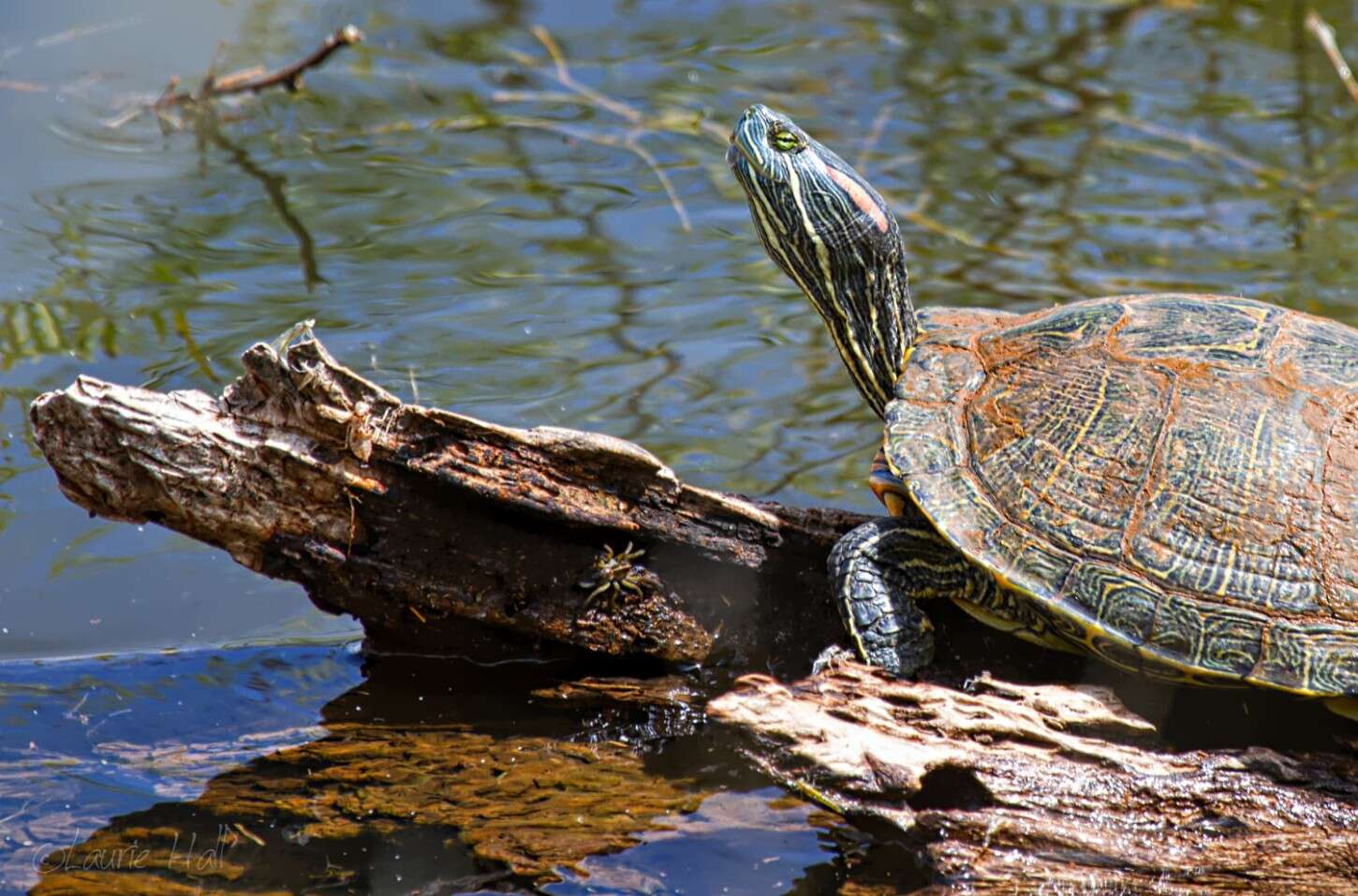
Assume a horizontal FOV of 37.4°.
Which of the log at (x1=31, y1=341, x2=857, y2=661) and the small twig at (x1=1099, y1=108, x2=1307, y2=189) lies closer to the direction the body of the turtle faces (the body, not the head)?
the log

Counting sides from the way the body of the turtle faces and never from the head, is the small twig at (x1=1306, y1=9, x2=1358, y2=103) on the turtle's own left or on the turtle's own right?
on the turtle's own right

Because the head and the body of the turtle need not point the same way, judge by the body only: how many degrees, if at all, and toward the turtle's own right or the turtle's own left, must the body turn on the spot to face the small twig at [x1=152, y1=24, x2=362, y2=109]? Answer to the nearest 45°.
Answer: approximately 45° to the turtle's own right

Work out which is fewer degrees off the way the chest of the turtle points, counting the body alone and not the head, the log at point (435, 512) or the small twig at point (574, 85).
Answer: the log

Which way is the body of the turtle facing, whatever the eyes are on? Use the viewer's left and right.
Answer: facing to the left of the viewer

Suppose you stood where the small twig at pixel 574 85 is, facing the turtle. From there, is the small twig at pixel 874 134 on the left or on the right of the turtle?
left

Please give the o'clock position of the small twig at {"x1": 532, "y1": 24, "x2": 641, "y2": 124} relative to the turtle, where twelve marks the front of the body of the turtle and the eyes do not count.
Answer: The small twig is roughly at 2 o'clock from the turtle.

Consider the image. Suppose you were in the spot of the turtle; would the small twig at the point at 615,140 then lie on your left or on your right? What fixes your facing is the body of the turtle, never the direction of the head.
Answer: on your right

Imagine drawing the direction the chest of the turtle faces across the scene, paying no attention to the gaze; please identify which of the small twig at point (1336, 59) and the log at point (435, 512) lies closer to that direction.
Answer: the log

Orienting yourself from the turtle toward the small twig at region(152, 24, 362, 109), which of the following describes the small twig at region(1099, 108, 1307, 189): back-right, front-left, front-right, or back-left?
front-right

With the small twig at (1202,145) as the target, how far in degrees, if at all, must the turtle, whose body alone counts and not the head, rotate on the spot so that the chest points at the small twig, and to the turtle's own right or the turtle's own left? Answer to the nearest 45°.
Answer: approximately 90° to the turtle's own right

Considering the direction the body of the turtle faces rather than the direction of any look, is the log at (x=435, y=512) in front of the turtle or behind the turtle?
in front
